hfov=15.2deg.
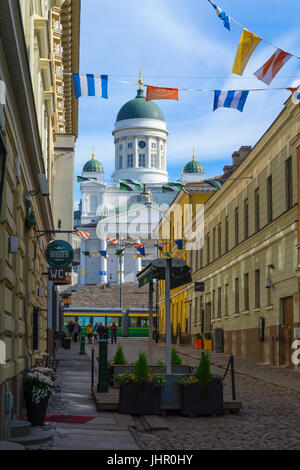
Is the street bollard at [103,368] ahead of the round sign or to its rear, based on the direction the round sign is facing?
ahead

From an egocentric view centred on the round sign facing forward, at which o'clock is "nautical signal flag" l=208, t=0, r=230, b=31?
The nautical signal flag is roughly at 11 o'clock from the round sign.

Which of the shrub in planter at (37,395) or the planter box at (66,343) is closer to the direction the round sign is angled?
the shrub in planter

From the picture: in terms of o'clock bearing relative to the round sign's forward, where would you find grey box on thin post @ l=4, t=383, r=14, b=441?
The grey box on thin post is roughly at 12 o'clock from the round sign.

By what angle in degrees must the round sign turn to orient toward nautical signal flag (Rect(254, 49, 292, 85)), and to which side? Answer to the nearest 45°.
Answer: approximately 45° to its left

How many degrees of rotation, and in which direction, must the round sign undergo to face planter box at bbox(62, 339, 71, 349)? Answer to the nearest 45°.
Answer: approximately 180°

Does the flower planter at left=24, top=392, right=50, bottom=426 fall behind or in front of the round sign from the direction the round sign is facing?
in front

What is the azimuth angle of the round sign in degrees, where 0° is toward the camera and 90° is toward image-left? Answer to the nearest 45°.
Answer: approximately 0°

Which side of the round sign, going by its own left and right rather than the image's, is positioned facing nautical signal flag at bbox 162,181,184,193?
back

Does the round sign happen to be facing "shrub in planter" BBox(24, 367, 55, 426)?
yes
